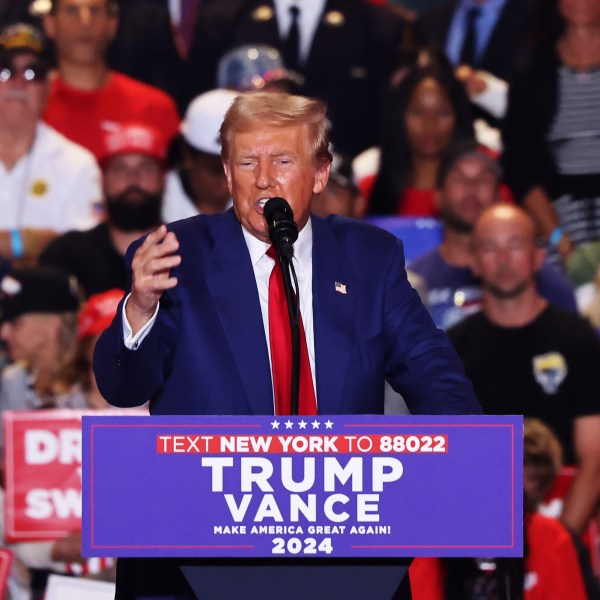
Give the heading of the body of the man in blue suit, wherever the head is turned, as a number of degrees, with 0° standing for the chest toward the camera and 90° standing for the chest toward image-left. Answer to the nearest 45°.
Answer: approximately 0°

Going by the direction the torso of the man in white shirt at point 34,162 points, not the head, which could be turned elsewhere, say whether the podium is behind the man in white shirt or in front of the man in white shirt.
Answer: in front

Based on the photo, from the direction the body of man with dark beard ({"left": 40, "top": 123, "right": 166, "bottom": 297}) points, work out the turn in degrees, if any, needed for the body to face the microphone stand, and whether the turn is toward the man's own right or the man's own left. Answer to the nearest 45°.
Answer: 0° — they already face it

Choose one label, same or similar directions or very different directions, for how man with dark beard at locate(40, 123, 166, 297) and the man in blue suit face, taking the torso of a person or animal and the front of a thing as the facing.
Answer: same or similar directions

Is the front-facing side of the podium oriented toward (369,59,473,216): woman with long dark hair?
no

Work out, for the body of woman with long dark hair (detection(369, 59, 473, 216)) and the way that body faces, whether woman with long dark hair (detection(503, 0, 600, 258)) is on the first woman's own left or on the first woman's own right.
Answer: on the first woman's own left

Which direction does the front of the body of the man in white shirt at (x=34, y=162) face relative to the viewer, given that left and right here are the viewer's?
facing the viewer

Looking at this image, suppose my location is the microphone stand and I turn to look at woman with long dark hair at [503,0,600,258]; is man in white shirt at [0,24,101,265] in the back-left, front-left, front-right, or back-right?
front-left

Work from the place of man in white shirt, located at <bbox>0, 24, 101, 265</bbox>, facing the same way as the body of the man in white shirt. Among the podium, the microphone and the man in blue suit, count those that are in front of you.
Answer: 3

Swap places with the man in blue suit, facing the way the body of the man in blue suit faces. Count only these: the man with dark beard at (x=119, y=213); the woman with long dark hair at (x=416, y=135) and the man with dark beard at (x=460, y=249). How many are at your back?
3

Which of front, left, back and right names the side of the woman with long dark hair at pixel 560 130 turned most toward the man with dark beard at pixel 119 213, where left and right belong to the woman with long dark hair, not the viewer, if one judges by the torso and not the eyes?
right

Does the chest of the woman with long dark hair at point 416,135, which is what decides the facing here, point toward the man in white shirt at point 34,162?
no

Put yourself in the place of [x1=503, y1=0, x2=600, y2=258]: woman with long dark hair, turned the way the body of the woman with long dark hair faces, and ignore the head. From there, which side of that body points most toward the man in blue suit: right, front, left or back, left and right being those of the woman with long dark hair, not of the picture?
front

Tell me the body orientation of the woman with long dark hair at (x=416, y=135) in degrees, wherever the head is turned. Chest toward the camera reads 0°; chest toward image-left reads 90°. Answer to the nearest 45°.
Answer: approximately 0°

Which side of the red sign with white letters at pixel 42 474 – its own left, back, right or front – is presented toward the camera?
front

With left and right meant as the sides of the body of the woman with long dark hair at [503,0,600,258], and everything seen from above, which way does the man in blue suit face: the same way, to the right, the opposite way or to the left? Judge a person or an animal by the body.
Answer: the same way

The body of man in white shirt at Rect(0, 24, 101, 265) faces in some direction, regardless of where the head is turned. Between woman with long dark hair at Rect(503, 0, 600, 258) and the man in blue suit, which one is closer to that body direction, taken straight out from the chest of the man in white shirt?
the man in blue suit

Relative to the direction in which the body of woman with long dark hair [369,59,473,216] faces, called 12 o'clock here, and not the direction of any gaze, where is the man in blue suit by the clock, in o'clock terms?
The man in blue suit is roughly at 12 o'clock from the woman with long dark hair.
